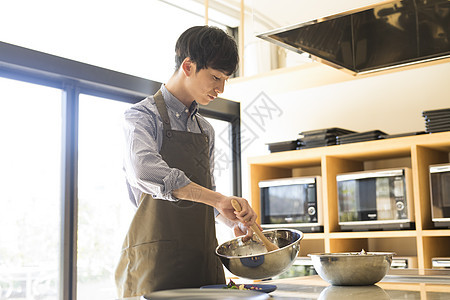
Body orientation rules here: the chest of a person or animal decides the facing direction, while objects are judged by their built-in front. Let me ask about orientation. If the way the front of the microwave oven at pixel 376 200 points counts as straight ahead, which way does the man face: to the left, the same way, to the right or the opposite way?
to the left

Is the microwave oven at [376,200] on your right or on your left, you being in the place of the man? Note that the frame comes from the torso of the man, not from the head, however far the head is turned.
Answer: on your left

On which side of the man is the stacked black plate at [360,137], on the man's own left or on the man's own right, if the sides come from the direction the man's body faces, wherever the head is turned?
on the man's own left

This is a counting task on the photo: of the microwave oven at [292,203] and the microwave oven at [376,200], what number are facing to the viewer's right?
0

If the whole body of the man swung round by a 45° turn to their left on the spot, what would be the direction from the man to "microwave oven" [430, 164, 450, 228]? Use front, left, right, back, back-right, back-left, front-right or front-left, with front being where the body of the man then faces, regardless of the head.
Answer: front-left

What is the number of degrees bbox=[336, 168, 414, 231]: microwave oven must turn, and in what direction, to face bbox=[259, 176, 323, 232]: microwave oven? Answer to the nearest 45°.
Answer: approximately 45° to its right

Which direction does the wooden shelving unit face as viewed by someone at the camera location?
facing the viewer and to the left of the viewer

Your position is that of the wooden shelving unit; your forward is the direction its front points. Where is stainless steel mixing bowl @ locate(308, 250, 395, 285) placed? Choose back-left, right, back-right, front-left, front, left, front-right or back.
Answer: front-left

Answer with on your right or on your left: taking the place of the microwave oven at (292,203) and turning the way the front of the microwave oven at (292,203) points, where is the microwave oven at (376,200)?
on your left

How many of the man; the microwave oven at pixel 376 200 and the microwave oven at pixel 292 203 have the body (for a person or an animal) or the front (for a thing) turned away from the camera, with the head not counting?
0

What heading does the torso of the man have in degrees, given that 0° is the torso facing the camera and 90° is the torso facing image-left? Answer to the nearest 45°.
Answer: approximately 315°
